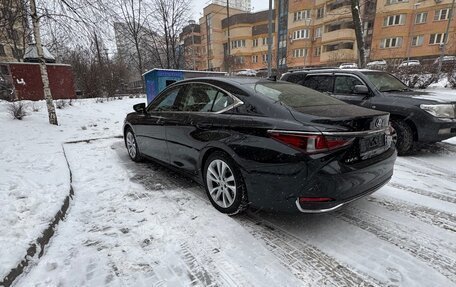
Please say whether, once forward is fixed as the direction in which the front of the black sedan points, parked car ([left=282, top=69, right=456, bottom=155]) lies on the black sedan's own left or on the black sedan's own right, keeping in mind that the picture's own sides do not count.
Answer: on the black sedan's own right

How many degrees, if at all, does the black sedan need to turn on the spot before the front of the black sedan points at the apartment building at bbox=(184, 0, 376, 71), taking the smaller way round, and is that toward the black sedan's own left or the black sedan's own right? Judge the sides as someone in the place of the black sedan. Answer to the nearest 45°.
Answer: approximately 45° to the black sedan's own right

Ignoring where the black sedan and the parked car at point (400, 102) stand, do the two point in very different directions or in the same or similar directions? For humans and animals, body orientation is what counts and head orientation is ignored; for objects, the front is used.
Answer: very different directions

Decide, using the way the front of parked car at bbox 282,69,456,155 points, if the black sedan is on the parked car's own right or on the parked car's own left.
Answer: on the parked car's own right

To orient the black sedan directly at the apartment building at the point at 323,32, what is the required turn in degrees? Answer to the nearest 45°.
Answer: approximately 45° to its right

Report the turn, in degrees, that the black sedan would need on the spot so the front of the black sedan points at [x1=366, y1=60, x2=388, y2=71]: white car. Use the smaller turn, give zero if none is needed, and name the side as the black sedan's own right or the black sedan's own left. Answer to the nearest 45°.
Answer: approximately 90° to the black sedan's own right

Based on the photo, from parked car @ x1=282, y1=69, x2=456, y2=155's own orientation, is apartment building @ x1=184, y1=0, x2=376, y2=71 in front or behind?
behind

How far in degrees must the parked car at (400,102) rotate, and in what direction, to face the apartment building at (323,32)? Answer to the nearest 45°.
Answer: approximately 135° to its left

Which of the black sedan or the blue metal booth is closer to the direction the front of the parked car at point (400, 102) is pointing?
the black sedan

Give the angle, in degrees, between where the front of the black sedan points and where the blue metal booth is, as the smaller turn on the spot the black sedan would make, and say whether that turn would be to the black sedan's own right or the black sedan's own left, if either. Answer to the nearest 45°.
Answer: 0° — it already faces it

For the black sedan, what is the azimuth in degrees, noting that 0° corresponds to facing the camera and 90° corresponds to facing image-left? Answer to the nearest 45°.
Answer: approximately 135°

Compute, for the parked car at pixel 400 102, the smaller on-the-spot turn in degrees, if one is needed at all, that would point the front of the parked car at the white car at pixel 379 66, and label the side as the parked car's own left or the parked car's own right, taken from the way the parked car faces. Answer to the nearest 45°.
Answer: approximately 135° to the parked car's own left
